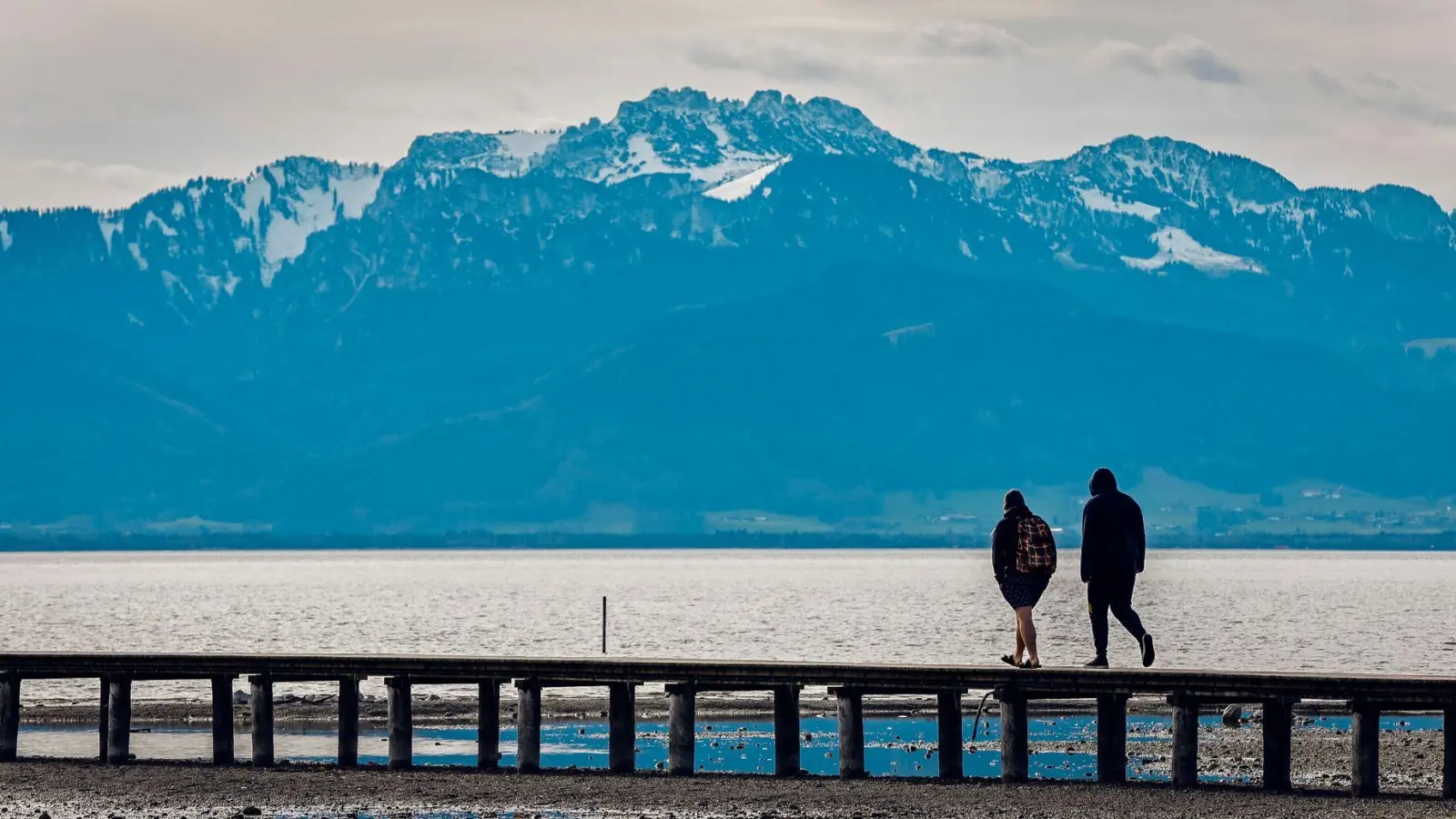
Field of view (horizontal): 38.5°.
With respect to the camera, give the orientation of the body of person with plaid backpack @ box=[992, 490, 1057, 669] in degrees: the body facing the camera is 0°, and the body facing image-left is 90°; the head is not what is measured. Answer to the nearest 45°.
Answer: approximately 135°

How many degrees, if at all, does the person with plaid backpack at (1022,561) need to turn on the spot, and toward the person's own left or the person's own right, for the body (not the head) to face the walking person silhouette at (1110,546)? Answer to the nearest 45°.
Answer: approximately 135° to the person's own right

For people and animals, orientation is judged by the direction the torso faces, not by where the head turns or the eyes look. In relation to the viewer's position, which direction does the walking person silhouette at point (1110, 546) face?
facing away from the viewer and to the left of the viewer

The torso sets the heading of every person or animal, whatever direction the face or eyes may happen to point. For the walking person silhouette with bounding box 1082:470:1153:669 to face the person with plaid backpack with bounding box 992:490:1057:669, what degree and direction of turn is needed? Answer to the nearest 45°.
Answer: approximately 45° to its left

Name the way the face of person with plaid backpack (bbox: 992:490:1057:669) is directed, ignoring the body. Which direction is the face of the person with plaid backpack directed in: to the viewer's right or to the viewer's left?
to the viewer's left
